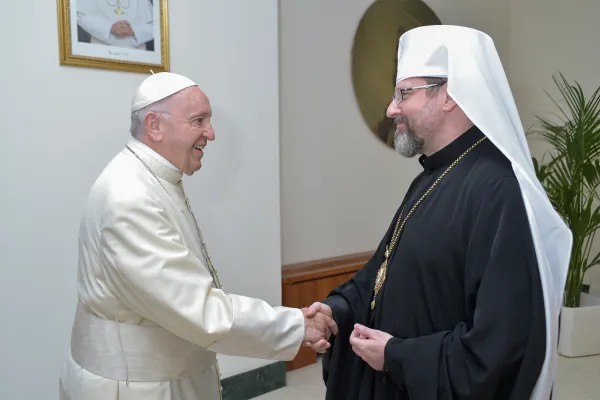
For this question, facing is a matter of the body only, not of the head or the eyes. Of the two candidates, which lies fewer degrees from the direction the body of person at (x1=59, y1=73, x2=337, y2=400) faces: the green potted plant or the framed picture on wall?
the green potted plant

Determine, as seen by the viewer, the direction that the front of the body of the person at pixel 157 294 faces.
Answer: to the viewer's right

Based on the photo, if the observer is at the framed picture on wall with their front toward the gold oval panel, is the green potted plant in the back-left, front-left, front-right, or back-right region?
front-right

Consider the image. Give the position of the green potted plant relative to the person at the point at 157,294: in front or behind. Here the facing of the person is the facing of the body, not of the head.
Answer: in front

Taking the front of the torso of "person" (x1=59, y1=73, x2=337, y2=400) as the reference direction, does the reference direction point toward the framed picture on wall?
no

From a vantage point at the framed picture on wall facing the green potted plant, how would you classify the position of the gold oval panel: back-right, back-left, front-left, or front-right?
front-left

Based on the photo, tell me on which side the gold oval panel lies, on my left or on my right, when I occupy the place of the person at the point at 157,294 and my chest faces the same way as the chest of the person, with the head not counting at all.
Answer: on my left

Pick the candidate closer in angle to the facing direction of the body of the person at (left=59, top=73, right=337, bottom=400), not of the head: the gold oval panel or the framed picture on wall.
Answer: the gold oval panel
